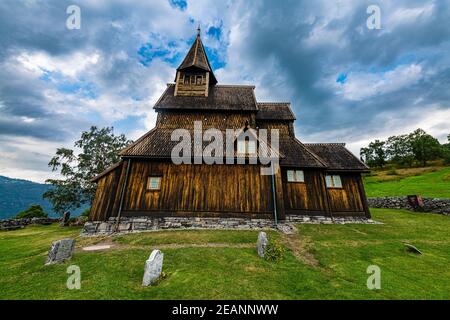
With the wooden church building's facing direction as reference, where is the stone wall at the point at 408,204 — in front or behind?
behind

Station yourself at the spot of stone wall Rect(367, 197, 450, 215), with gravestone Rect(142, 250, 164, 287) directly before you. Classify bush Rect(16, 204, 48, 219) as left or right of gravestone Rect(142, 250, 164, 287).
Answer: right

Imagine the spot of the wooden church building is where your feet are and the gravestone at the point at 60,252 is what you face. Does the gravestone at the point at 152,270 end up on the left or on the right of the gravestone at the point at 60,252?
left
